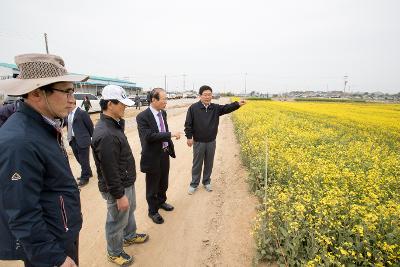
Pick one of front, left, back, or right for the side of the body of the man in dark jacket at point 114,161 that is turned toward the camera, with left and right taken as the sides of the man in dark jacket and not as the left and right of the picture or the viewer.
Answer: right

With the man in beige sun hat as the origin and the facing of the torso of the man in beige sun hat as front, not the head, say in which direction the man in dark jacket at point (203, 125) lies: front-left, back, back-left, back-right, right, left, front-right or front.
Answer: front-left

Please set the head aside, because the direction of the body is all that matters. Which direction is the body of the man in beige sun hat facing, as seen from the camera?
to the viewer's right

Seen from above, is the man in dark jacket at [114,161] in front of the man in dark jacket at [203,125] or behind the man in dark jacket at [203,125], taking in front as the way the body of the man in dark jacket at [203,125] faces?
in front

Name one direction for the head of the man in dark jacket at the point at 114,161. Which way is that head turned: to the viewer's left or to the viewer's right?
to the viewer's right

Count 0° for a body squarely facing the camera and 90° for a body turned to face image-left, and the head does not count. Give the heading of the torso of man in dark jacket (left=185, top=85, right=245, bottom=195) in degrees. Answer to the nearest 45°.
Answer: approximately 0°

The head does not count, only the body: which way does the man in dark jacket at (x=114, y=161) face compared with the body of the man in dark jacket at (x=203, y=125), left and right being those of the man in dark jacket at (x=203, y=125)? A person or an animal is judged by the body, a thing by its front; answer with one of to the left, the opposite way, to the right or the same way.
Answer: to the left

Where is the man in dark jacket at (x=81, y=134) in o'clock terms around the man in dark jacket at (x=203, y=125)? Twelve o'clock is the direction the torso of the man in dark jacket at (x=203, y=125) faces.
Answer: the man in dark jacket at (x=81, y=134) is roughly at 3 o'clock from the man in dark jacket at (x=203, y=125).

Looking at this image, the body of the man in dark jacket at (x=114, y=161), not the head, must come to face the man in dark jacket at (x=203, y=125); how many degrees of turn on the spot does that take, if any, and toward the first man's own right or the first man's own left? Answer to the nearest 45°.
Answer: approximately 45° to the first man's own left

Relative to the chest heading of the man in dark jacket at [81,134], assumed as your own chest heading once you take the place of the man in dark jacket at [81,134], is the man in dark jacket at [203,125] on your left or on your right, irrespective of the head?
on your left

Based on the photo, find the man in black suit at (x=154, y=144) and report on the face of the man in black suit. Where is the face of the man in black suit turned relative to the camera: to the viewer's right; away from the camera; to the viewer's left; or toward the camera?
to the viewer's right
